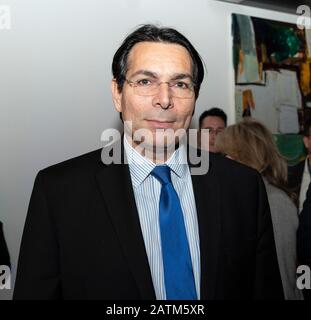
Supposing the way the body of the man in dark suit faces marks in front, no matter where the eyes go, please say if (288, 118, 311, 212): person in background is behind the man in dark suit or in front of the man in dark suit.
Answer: behind

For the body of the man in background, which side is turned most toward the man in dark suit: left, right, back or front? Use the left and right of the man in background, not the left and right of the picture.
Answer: front

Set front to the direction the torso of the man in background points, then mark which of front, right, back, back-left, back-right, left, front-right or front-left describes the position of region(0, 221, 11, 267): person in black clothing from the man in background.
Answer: front-right

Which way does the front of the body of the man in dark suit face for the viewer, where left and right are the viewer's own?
facing the viewer

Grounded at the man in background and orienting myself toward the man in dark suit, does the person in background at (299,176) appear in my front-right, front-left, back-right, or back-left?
back-left

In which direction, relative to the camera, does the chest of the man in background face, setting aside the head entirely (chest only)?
toward the camera

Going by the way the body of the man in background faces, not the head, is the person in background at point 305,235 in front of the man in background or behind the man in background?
in front
